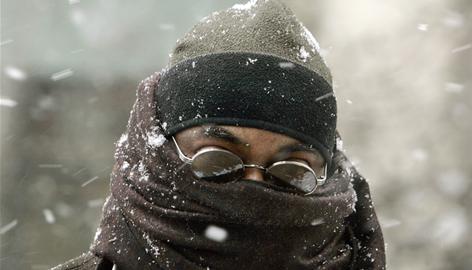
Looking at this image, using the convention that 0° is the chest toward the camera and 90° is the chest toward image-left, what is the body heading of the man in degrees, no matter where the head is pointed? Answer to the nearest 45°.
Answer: approximately 0°

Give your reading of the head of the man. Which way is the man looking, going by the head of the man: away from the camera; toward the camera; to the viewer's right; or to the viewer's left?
toward the camera

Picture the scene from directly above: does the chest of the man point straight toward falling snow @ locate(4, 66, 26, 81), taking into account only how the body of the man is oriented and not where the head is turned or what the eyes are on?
no
